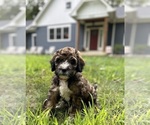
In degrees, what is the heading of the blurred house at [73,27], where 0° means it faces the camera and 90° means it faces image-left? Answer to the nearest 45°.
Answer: approximately 0°
